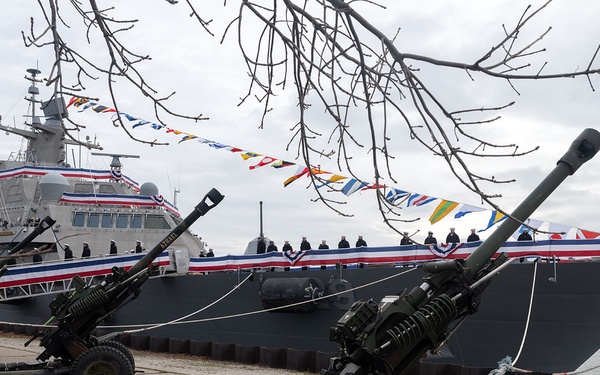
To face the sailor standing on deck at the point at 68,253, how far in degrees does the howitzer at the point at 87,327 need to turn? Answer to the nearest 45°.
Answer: approximately 90° to its left

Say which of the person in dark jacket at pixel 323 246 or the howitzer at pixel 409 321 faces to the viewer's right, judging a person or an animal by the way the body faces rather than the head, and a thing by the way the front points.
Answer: the howitzer

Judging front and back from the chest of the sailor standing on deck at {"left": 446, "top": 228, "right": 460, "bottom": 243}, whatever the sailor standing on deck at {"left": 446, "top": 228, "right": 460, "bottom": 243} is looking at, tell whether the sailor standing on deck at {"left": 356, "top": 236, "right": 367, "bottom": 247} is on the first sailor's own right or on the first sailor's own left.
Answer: on the first sailor's own right

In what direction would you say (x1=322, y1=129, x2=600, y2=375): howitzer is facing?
to the viewer's right

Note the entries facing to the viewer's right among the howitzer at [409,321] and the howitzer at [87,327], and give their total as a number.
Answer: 2

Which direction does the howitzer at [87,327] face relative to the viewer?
to the viewer's right

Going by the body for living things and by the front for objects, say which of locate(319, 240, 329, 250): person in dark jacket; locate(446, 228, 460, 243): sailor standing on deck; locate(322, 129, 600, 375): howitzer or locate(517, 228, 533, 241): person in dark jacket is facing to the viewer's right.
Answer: the howitzer

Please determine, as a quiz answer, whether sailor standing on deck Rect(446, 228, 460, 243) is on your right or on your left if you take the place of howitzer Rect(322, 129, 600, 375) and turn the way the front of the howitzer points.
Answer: on your left

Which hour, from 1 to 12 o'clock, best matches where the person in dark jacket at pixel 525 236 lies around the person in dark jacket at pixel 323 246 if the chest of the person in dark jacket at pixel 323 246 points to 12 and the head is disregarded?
the person in dark jacket at pixel 525 236 is roughly at 10 o'clock from the person in dark jacket at pixel 323 246.

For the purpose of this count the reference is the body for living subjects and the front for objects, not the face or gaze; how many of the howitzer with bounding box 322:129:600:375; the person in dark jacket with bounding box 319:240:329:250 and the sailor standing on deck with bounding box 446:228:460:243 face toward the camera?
2

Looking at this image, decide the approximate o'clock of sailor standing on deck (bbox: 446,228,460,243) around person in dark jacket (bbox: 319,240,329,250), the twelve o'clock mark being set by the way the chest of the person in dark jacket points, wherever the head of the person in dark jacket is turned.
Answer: The sailor standing on deck is roughly at 10 o'clock from the person in dark jacket.
